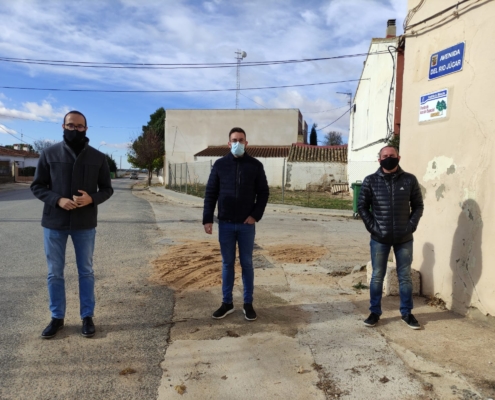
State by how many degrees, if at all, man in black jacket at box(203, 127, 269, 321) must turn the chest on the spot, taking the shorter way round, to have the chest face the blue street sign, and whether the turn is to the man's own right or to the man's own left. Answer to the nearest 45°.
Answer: approximately 90° to the man's own left

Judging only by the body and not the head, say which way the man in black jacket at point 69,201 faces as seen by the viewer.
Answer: toward the camera

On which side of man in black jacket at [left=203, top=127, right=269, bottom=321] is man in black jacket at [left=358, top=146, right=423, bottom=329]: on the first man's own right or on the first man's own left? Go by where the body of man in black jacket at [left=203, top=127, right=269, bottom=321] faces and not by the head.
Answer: on the first man's own left

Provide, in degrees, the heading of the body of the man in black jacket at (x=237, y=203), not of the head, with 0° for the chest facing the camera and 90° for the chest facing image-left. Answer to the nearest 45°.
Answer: approximately 0°

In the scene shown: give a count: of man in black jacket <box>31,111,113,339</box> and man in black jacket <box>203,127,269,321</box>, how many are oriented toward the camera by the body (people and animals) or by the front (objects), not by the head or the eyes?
2

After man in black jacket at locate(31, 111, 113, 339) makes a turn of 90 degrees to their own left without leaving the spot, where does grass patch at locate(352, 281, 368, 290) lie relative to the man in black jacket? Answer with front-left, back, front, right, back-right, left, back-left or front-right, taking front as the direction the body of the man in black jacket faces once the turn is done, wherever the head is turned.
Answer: front

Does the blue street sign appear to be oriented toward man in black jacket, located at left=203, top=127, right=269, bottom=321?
yes

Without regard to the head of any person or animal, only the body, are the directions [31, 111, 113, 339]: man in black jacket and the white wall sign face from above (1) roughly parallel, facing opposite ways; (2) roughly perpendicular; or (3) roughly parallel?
roughly perpendicular

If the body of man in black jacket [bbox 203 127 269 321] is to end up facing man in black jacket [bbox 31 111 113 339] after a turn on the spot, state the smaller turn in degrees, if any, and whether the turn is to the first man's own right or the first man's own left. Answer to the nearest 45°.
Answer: approximately 90° to the first man's own right

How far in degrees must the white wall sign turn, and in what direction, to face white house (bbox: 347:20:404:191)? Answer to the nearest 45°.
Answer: approximately 135° to its right

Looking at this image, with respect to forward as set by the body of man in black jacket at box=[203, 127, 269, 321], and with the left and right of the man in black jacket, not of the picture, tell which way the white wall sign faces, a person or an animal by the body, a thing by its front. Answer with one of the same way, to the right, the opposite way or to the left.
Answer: to the right

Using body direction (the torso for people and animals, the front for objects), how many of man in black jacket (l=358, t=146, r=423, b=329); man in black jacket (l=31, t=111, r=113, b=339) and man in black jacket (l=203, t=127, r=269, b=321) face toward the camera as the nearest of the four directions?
3

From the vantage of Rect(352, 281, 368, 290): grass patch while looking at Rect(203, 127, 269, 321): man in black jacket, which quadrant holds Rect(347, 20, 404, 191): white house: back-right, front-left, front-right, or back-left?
back-right

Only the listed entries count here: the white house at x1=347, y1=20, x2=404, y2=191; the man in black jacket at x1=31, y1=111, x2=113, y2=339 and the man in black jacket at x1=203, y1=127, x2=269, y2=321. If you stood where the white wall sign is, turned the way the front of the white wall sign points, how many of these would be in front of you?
2

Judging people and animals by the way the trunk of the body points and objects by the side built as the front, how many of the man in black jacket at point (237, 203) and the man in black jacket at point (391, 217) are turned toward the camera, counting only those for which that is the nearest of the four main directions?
2

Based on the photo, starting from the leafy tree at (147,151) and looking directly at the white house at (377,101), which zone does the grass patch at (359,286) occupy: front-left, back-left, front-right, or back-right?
front-right
